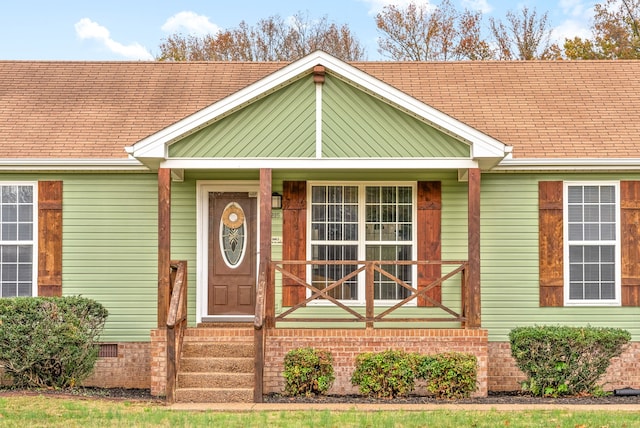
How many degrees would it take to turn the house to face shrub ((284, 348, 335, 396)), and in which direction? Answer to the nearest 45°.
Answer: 0° — it already faces it

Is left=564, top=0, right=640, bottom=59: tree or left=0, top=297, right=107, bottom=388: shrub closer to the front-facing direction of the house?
the shrub

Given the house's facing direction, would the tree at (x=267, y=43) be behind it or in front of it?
behind

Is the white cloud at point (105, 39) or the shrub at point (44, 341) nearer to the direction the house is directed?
the shrub

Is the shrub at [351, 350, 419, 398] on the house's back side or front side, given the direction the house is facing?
on the front side

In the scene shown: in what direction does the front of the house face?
toward the camera

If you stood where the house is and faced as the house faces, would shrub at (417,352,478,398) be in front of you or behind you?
in front

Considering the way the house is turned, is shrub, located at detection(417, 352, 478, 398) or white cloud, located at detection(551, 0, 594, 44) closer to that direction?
the shrub

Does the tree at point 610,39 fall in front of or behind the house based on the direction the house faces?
behind

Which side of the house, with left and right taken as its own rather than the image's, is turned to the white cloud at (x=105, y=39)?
back
